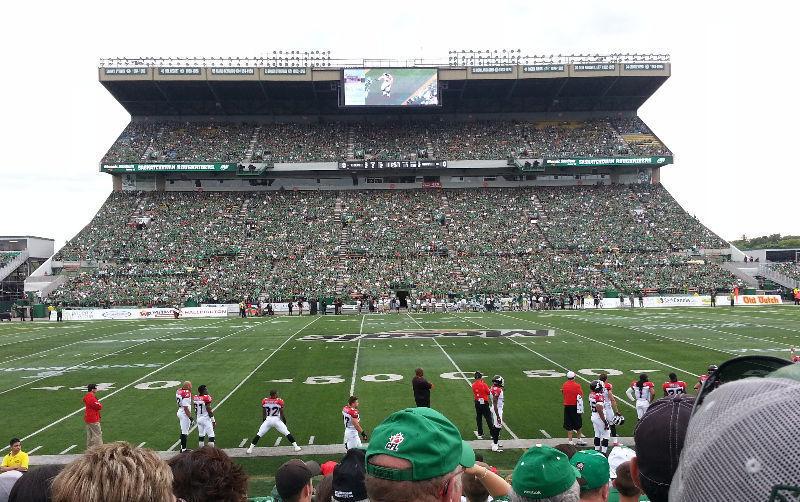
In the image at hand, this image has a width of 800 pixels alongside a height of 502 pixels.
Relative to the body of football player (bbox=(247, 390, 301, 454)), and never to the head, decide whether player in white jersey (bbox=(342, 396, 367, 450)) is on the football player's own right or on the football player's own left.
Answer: on the football player's own right

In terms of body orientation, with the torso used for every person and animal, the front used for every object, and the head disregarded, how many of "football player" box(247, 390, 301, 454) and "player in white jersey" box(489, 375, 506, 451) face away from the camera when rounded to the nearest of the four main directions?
1

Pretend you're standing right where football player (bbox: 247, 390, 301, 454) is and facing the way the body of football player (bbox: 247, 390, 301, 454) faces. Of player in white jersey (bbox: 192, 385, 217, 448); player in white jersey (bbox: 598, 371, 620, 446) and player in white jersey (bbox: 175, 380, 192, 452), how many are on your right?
1

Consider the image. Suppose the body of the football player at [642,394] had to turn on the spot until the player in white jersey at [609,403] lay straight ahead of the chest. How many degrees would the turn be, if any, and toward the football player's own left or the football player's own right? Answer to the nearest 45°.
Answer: approximately 135° to the football player's own left

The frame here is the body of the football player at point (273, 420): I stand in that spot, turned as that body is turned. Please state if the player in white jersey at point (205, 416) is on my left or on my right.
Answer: on my left

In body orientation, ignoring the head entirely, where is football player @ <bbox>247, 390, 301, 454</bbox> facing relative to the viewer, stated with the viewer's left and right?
facing away from the viewer

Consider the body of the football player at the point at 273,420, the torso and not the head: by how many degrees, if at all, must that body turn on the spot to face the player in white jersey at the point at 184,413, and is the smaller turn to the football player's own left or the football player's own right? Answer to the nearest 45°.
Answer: approximately 90° to the football player's own left

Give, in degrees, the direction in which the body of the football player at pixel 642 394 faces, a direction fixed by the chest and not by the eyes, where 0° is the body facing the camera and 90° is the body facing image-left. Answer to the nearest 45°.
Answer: approximately 180°

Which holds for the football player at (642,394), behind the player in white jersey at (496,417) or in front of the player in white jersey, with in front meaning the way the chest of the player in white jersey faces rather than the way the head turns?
in front
